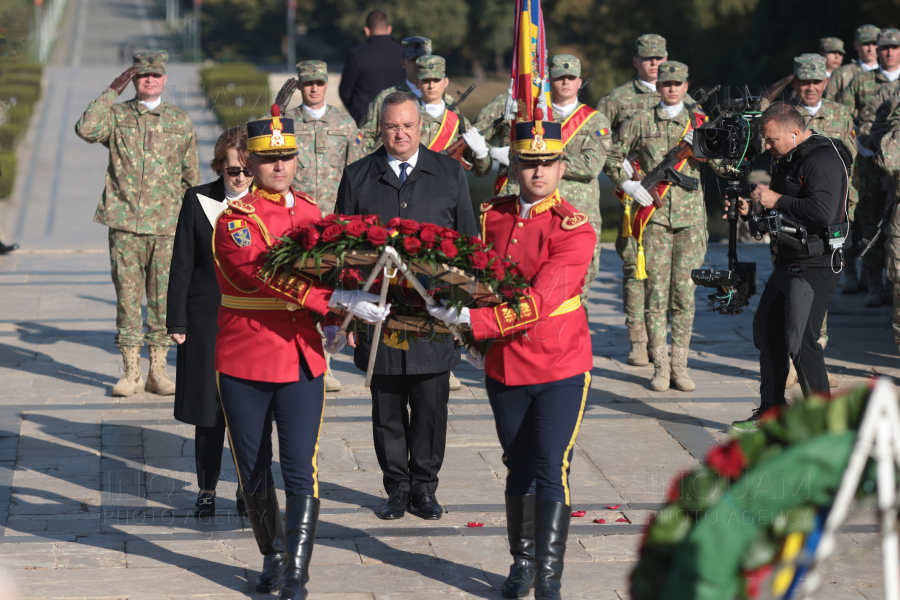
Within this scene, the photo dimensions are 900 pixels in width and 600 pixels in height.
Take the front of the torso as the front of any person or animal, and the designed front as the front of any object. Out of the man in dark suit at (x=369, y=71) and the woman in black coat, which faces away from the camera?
the man in dark suit

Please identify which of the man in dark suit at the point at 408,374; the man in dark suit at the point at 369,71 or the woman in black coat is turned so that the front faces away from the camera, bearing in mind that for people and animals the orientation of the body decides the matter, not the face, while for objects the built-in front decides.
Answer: the man in dark suit at the point at 369,71

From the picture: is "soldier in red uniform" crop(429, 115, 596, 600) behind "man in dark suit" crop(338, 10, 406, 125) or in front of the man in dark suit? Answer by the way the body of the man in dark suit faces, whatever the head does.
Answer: behind

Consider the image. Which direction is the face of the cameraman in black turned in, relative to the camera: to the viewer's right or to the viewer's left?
to the viewer's left

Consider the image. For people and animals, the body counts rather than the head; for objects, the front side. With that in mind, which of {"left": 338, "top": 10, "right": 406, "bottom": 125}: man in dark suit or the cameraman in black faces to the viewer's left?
the cameraman in black

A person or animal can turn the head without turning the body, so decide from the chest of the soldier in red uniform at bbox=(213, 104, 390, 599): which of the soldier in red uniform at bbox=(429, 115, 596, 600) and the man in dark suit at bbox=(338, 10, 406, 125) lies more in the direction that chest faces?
the soldier in red uniform

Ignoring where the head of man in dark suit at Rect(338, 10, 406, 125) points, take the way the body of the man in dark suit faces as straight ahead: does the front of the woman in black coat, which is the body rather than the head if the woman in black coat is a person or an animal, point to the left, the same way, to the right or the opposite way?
the opposite way

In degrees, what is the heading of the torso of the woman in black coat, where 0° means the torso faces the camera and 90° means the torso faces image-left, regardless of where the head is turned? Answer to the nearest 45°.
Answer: approximately 0°

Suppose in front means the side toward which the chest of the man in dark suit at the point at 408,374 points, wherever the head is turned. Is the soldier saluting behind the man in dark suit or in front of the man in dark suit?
behind

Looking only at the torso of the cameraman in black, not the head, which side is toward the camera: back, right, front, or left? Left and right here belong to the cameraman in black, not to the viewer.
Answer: left

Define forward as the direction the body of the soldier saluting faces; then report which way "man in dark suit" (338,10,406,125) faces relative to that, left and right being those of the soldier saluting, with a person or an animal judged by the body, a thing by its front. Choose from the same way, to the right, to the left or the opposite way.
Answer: the opposite way

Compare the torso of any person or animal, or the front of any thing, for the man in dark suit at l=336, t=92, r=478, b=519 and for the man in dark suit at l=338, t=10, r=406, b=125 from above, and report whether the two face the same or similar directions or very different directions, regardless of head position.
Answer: very different directions

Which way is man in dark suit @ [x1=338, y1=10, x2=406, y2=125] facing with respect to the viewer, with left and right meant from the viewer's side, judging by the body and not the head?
facing away from the viewer
